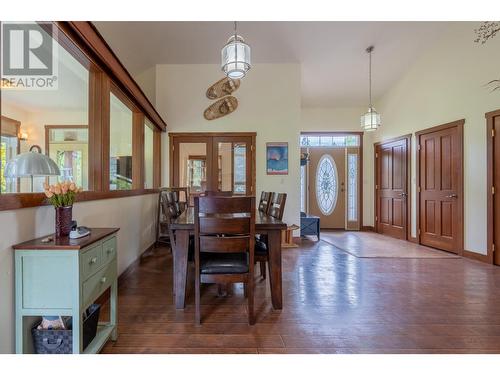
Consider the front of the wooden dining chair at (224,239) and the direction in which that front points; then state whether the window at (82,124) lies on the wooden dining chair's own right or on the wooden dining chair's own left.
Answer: on the wooden dining chair's own left

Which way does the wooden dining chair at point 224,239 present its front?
away from the camera

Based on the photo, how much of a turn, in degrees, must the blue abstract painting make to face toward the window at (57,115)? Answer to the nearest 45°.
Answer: approximately 45° to its right

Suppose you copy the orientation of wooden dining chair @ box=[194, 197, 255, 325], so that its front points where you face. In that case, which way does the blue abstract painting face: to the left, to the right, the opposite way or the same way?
the opposite way

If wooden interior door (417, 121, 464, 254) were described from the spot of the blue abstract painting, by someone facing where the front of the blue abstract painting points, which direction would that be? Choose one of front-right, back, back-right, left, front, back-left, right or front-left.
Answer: left

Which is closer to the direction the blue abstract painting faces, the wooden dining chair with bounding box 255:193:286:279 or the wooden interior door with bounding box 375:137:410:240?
the wooden dining chair

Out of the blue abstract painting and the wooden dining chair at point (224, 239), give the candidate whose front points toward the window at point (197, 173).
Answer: the wooden dining chair

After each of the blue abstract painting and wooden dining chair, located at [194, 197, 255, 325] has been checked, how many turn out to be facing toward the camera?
1

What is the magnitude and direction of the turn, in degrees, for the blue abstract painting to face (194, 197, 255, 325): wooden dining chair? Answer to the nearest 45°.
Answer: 0° — it already faces it

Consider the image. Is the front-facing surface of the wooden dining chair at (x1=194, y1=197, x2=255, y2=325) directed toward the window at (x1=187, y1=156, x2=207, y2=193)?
yes

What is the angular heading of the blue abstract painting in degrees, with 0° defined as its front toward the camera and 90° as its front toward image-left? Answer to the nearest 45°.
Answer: approximately 0°

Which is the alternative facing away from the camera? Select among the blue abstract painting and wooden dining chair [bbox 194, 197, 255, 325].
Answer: the wooden dining chair

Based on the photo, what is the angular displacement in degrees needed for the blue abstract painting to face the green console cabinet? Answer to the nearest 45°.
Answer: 0° — it already faces it
